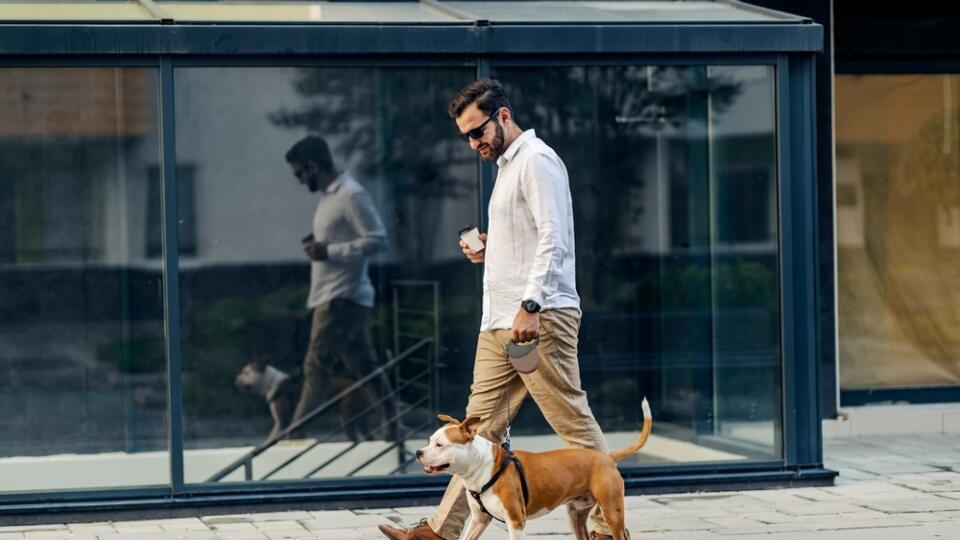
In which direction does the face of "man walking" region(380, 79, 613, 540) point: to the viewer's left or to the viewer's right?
to the viewer's left

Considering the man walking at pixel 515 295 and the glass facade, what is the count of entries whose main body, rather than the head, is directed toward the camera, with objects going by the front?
1

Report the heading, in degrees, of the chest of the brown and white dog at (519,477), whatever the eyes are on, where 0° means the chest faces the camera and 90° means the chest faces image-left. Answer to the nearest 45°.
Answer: approximately 90°

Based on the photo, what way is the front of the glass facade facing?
toward the camera

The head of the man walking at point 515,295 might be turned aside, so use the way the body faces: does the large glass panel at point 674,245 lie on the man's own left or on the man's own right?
on the man's own right

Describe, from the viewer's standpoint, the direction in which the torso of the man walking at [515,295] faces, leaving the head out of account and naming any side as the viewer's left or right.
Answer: facing to the left of the viewer

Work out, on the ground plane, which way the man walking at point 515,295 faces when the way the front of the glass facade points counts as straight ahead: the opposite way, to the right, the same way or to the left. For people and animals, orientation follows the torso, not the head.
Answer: to the right

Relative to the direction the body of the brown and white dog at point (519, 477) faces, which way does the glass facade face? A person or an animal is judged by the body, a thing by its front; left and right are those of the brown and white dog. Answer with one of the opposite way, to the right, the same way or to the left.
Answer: to the left

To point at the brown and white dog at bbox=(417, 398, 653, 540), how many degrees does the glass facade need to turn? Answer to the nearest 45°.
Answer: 0° — it already faces it

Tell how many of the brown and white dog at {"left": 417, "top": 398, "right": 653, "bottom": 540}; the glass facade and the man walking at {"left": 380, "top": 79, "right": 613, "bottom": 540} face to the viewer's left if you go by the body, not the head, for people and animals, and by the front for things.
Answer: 2

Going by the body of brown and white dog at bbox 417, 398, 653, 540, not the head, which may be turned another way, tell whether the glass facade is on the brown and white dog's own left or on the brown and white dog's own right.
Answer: on the brown and white dog's own right
